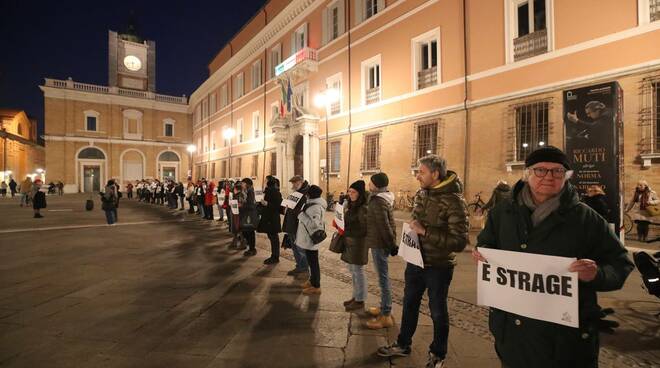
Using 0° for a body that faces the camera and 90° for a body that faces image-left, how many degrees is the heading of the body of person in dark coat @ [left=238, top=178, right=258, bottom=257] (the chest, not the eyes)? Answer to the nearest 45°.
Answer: approximately 90°

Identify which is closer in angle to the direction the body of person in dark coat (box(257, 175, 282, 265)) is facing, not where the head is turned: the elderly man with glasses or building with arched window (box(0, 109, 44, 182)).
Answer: the building with arched window

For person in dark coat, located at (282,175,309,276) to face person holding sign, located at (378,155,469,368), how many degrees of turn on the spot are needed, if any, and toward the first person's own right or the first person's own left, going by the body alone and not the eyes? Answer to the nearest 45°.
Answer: approximately 90° to the first person's own left

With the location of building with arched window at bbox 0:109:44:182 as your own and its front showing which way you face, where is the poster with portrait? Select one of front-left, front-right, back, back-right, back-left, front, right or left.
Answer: front-right

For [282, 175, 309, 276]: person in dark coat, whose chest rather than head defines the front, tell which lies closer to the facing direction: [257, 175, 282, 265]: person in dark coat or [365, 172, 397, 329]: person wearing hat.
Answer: the person in dark coat

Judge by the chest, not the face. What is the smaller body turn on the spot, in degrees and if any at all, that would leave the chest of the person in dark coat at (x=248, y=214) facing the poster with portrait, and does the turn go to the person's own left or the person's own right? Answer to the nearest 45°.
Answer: approximately 135° to the person's own left

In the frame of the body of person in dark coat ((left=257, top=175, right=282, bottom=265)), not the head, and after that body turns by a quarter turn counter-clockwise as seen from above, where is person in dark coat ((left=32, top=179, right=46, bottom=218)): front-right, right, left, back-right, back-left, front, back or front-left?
back-right

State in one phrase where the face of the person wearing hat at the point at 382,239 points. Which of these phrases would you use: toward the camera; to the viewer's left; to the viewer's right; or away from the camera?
to the viewer's left

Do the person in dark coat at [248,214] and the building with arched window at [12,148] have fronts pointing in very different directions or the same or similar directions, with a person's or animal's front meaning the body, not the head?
very different directions

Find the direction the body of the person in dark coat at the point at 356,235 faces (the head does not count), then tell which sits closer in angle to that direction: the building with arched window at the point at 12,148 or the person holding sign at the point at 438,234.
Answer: the building with arched window

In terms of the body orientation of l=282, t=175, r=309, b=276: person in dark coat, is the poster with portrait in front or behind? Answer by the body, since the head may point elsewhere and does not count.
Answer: behind

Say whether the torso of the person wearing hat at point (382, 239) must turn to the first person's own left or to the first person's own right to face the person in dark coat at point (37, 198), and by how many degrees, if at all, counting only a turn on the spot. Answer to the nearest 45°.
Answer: approximately 45° to the first person's own right

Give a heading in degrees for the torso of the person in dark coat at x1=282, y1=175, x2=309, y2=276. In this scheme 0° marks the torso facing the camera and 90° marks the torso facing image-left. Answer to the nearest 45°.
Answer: approximately 90°
